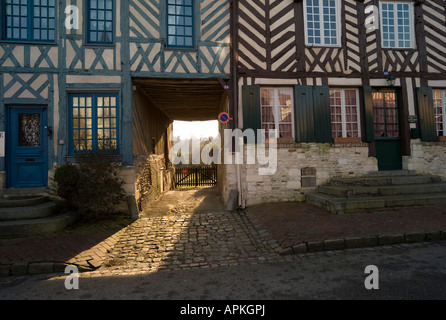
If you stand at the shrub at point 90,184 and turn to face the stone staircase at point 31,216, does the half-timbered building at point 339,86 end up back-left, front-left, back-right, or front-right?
back-left

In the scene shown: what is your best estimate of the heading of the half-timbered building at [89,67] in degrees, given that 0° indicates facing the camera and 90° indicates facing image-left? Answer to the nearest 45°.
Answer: approximately 0°

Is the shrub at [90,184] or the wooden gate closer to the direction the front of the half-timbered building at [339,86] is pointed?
the shrub

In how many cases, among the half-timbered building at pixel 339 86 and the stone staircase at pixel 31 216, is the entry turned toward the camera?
2

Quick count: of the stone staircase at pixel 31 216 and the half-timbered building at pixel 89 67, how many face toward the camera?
2

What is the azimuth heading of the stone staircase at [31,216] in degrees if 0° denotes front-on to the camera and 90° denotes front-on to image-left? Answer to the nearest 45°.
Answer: approximately 0°
